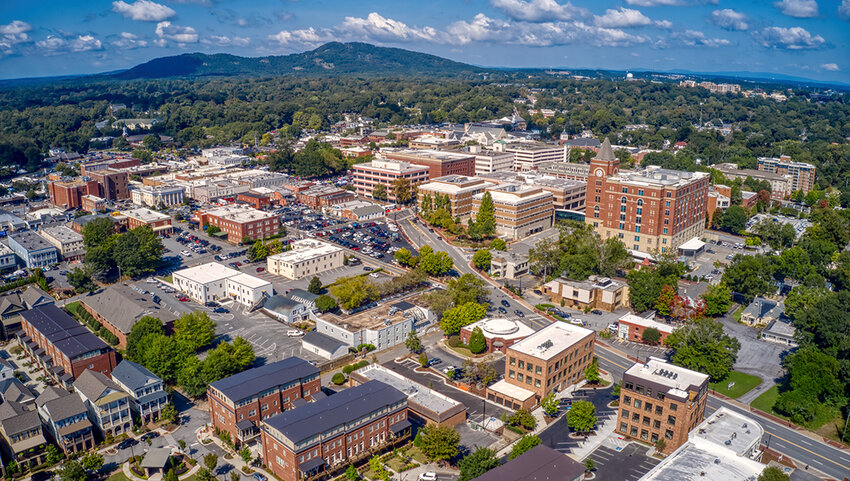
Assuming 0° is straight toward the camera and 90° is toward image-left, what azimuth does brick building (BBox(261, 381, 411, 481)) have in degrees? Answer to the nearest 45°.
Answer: approximately 315°

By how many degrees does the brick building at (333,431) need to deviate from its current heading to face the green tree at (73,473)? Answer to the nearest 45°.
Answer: approximately 135° to its right

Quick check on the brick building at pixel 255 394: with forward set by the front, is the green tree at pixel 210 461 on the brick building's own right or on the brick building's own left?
on the brick building's own right

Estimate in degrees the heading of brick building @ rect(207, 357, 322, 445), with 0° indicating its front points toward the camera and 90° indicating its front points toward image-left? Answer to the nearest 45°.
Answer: approximately 315°

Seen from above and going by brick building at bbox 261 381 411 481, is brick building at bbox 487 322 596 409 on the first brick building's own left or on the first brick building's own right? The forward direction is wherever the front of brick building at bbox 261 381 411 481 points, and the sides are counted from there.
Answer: on the first brick building's own left

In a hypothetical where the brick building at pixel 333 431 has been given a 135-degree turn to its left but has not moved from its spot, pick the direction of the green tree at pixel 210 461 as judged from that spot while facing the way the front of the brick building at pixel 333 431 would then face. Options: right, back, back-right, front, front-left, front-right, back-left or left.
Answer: left
